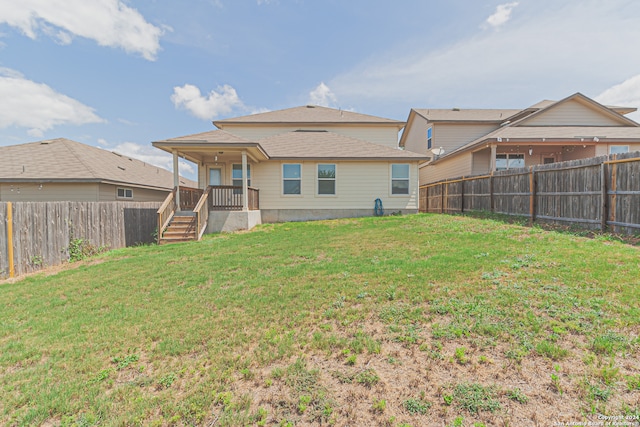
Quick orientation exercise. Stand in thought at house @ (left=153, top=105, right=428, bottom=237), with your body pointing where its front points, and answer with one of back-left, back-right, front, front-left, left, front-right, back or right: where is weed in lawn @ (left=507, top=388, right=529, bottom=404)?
back

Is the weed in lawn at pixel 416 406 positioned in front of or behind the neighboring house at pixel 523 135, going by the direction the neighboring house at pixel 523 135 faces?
behind

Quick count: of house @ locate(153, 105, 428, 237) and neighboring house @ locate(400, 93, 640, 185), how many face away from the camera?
2

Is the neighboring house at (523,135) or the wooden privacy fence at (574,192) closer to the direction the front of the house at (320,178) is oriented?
the neighboring house

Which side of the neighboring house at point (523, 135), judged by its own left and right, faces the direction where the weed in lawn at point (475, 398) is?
back

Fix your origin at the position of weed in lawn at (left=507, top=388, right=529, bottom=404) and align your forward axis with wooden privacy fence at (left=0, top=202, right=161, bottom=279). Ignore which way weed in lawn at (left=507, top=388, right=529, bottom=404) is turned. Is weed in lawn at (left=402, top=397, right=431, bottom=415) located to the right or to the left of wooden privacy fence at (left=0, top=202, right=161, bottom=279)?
left

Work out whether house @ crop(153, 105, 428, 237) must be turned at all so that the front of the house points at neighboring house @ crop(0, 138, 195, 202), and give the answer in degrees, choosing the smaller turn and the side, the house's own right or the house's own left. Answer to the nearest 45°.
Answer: approximately 90° to the house's own left

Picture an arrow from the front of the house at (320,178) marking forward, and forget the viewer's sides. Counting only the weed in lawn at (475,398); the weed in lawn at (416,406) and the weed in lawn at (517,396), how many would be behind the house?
3

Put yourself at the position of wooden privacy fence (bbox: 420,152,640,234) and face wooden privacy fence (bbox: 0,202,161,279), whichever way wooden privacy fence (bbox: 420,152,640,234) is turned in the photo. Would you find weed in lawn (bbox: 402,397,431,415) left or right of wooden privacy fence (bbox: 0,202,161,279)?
left

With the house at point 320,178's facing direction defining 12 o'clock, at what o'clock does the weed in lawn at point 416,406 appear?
The weed in lawn is roughly at 6 o'clock from the house.

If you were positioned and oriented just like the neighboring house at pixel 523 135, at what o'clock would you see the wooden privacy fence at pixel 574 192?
The wooden privacy fence is roughly at 6 o'clock from the neighboring house.

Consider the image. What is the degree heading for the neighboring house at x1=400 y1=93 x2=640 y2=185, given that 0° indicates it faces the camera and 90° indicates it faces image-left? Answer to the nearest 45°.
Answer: approximately 180°

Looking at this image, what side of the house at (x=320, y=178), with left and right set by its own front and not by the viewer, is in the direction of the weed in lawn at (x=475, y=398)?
back

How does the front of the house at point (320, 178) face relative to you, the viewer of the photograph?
facing away from the viewer
